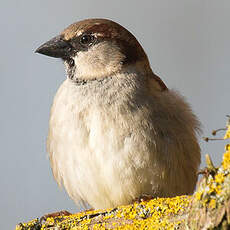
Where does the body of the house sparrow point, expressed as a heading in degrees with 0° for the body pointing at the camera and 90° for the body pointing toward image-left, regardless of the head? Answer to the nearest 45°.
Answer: approximately 45°
